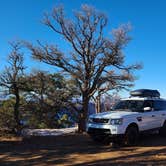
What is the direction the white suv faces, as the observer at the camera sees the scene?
facing the viewer and to the left of the viewer
